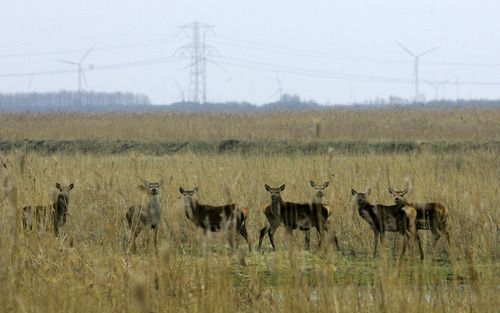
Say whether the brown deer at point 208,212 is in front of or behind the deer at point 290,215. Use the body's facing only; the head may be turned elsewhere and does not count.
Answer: in front

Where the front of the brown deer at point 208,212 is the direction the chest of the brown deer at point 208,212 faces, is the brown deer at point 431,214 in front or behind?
behind

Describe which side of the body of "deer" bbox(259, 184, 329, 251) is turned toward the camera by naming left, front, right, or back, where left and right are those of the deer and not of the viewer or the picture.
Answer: left

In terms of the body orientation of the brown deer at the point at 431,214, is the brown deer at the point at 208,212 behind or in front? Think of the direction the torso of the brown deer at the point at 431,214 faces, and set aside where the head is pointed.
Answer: in front

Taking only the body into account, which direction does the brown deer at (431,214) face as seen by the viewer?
to the viewer's left

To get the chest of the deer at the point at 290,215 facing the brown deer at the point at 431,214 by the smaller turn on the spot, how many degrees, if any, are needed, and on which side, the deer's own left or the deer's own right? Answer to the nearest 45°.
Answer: approximately 180°

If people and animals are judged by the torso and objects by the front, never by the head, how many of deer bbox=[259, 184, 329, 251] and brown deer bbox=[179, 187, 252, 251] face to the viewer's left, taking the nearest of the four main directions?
2

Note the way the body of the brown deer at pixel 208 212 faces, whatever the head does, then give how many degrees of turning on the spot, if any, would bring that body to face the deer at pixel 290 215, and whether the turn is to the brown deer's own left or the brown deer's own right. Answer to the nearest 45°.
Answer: approximately 180°

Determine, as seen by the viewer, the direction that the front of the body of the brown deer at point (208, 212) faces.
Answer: to the viewer's left
